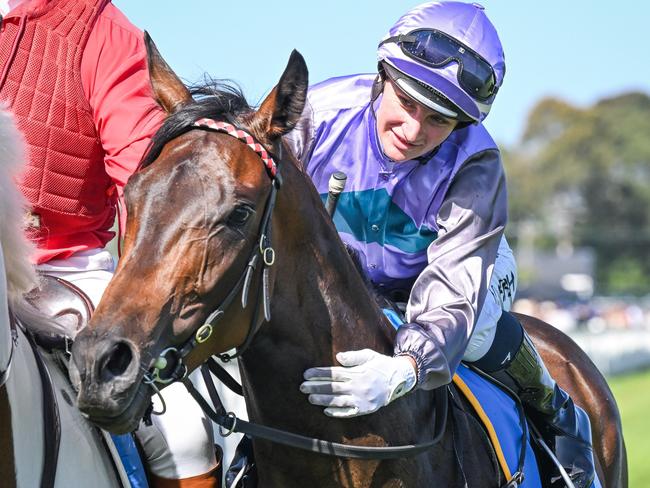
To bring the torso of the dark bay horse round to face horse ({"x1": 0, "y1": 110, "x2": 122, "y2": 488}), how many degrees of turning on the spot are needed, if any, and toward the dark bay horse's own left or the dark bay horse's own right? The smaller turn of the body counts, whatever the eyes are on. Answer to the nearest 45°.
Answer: approximately 45° to the dark bay horse's own right

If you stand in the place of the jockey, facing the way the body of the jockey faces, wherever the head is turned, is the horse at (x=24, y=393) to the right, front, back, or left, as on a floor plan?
front

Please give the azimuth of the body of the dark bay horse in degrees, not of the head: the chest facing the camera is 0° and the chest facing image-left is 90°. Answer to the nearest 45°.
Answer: approximately 45°

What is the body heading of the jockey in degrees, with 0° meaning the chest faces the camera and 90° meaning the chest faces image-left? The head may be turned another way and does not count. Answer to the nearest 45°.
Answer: approximately 45°

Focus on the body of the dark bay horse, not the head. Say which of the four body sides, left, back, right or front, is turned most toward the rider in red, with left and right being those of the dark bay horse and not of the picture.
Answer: right

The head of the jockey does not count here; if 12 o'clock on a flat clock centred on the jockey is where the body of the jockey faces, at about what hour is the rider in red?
The rider in red is roughly at 1 o'clock from the jockey.
